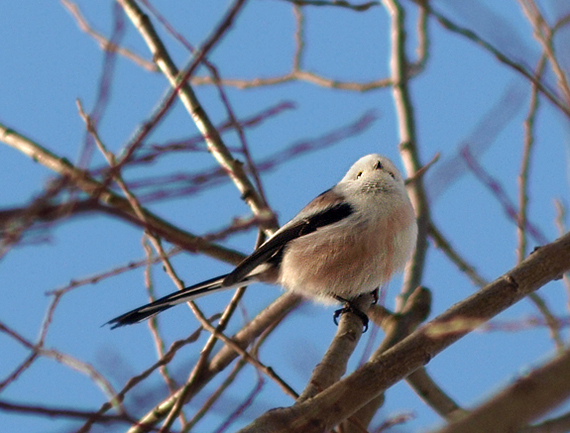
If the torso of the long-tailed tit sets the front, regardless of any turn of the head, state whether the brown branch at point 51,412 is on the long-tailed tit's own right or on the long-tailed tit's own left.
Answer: on the long-tailed tit's own right

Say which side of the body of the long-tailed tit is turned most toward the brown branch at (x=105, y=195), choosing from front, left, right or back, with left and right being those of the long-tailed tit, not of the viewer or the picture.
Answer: right

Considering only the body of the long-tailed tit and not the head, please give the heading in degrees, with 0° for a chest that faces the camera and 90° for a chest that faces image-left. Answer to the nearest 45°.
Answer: approximately 315°
